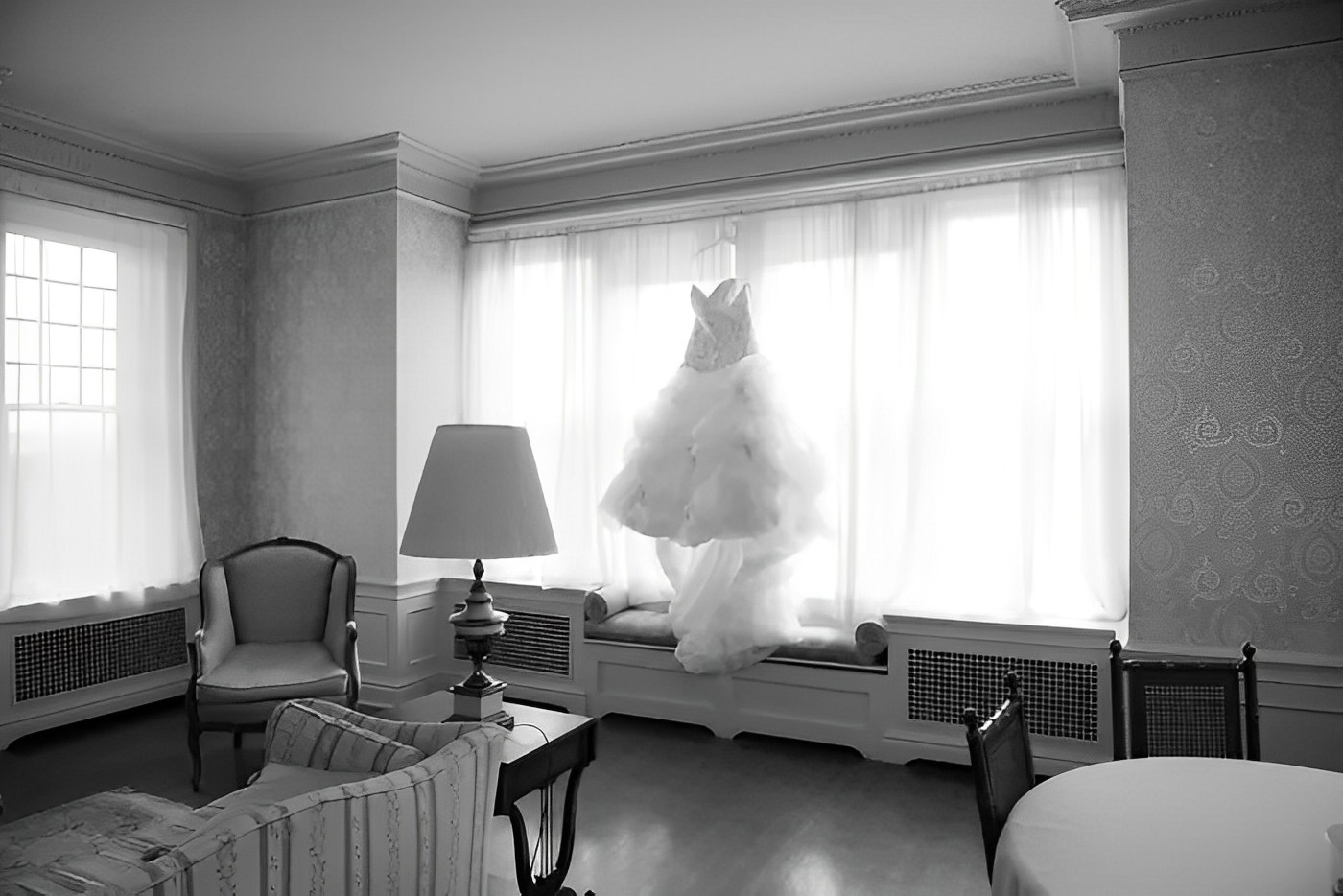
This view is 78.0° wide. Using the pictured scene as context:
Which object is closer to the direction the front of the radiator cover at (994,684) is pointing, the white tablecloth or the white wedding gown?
the white tablecloth

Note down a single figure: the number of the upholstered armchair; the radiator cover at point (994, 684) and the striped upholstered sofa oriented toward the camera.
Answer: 2

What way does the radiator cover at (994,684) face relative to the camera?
toward the camera

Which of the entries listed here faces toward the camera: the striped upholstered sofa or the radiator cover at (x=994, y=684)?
the radiator cover

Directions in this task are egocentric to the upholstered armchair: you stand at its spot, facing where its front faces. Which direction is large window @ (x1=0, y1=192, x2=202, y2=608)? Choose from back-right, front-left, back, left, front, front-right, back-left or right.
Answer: back-right

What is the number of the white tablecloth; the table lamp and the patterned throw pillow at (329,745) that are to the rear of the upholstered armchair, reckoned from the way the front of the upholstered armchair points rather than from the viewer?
0

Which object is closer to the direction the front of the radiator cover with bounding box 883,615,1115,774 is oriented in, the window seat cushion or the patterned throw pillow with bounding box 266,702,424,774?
the patterned throw pillow

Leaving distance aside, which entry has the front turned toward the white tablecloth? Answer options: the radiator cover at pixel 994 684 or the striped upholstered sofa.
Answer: the radiator cover

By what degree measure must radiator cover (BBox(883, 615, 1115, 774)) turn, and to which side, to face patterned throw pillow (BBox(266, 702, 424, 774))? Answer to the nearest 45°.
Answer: approximately 45° to its right

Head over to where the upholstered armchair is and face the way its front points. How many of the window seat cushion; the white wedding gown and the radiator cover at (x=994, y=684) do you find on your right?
0

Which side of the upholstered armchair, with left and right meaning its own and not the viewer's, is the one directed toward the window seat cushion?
left

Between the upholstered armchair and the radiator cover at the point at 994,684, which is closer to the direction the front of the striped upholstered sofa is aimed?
the upholstered armchair

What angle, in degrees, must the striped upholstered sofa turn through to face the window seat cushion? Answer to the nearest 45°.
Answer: approximately 90° to its right

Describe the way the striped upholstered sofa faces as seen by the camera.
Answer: facing away from the viewer and to the left of the viewer

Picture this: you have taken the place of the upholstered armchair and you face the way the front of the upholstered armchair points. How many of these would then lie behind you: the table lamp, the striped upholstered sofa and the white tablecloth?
0

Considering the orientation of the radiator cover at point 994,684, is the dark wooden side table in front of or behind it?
in front

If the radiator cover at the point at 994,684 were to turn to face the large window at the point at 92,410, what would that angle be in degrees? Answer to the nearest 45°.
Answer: approximately 90° to its right

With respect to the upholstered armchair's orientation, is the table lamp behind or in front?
in front

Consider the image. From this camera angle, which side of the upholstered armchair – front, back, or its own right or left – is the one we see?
front

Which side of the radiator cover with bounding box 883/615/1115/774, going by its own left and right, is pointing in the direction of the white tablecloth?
front

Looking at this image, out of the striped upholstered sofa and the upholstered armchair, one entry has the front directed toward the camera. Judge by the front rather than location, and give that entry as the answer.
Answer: the upholstered armchair

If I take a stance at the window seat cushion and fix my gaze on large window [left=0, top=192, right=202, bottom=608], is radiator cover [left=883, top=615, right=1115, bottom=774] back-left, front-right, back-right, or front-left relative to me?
back-left

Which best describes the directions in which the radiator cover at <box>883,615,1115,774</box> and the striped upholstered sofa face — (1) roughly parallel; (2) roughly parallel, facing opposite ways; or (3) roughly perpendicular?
roughly perpendicular
